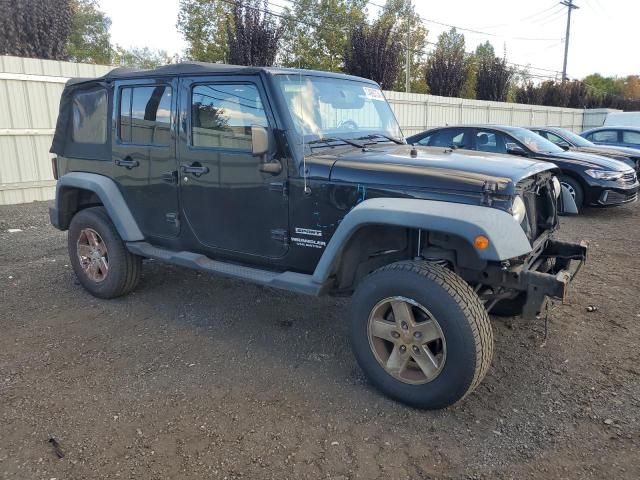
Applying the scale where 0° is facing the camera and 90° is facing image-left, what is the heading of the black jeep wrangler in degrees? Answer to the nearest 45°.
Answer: approximately 315°

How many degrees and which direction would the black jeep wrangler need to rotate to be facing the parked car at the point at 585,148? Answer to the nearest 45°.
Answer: approximately 90° to its left

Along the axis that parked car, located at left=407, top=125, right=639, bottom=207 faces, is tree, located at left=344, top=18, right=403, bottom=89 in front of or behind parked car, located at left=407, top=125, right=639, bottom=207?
behind

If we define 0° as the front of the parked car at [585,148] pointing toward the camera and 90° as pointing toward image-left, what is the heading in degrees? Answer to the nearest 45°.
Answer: approximately 315°

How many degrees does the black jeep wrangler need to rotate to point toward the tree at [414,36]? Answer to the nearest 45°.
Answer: approximately 135° to its left

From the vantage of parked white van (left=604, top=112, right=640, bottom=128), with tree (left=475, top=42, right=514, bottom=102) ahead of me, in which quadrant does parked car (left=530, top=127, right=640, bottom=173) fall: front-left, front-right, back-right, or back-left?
back-left

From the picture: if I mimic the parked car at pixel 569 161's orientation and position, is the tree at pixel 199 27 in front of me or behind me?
behind
